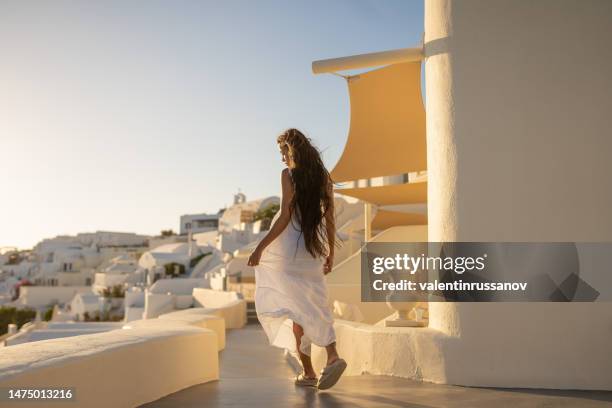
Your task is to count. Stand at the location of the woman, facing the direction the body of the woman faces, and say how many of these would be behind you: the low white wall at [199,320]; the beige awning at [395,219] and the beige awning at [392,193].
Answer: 0

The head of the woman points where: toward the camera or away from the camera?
away from the camera

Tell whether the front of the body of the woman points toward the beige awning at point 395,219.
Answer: no

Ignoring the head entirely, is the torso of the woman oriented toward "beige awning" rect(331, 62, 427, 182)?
no

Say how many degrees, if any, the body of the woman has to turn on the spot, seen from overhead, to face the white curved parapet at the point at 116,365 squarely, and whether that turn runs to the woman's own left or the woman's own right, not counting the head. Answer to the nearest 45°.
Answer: approximately 90° to the woman's own left

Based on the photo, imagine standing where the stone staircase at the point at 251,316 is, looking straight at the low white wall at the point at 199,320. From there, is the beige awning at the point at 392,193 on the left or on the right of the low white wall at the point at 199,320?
left

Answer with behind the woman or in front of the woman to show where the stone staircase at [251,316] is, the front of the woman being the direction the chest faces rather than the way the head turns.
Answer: in front

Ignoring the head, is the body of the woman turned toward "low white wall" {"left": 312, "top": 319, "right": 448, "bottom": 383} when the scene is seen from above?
no

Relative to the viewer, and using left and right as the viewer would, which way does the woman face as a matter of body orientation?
facing away from the viewer and to the left of the viewer

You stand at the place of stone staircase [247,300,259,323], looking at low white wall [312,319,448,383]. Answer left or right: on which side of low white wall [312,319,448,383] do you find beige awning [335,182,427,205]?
left

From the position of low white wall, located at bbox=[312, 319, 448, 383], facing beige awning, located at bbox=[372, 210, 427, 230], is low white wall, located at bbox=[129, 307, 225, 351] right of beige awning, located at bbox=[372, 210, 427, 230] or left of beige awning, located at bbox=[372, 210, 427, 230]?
left
